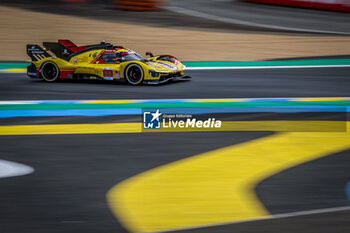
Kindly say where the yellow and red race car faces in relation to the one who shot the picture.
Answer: facing the viewer and to the right of the viewer
